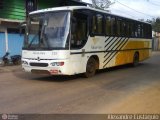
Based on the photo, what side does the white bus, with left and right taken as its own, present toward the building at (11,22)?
right

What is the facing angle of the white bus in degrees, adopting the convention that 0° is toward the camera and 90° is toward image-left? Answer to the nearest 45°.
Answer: approximately 45°
